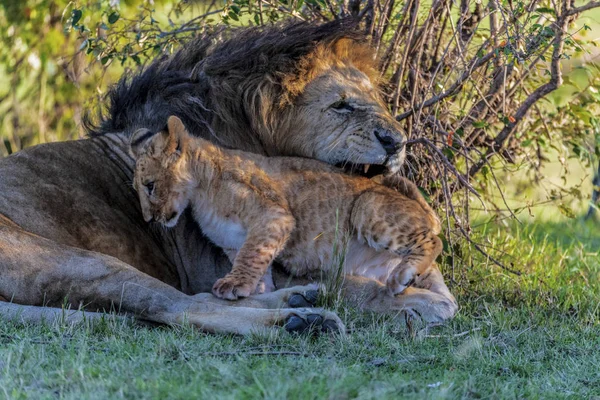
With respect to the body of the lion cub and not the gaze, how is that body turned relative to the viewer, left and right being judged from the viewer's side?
facing to the left of the viewer

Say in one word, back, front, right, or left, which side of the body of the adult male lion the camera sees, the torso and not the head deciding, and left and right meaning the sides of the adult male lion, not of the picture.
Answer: right
